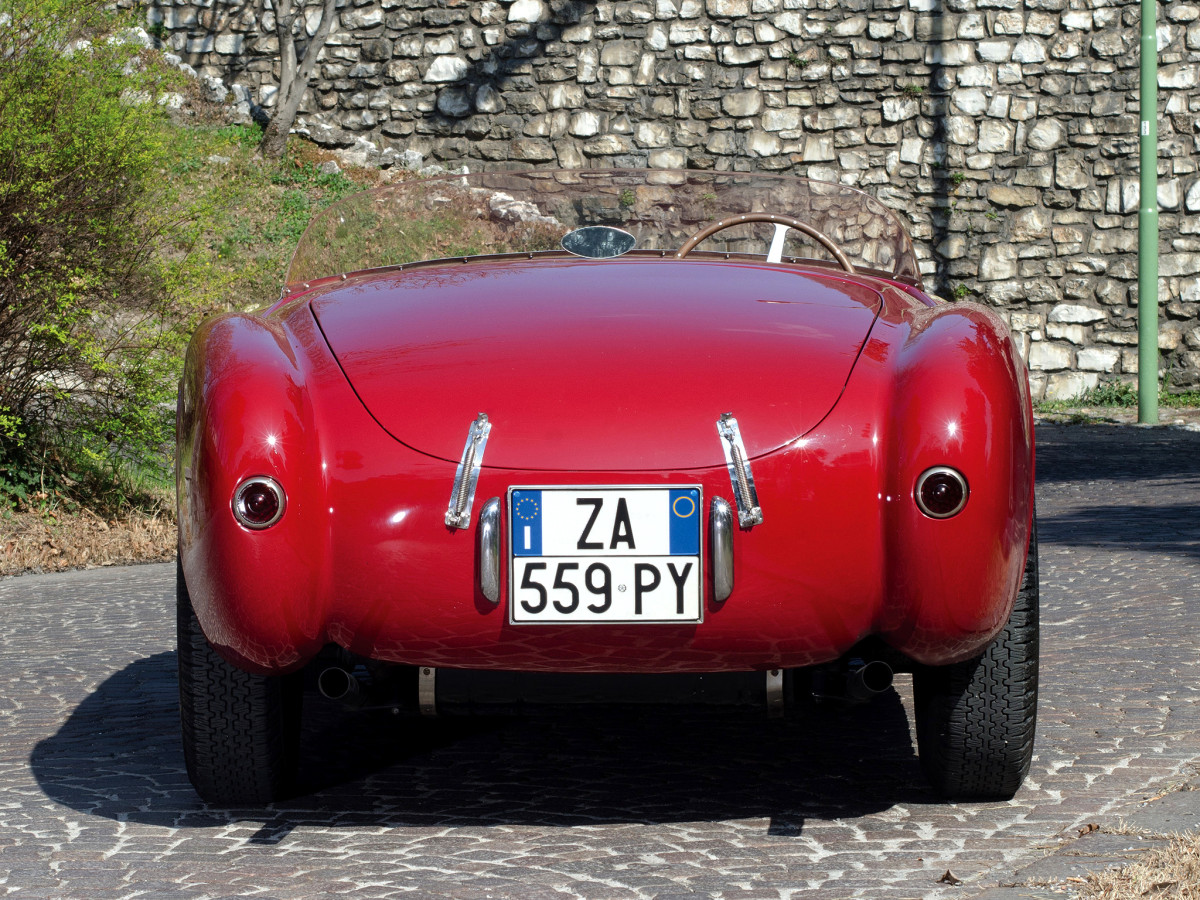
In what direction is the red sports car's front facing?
away from the camera

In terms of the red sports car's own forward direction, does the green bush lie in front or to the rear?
in front

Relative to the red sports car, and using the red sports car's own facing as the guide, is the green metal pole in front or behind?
in front
